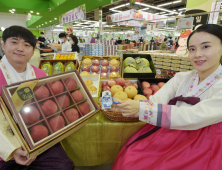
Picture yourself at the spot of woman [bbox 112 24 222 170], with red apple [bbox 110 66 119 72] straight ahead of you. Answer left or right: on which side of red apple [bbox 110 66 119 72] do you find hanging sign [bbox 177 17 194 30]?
right

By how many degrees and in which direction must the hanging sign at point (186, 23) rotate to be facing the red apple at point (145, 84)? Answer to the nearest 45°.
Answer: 0° — it already faces it

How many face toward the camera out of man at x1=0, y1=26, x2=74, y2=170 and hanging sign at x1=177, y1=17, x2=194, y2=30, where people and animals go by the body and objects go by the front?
2

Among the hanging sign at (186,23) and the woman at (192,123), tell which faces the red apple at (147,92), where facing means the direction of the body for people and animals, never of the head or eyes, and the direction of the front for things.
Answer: the hanging sign

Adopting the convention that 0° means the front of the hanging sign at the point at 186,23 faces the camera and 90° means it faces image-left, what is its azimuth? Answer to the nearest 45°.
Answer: approximately 0°

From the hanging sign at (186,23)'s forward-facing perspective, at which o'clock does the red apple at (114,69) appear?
The red apple is roughly at 1 o'clock from the hanging sign.

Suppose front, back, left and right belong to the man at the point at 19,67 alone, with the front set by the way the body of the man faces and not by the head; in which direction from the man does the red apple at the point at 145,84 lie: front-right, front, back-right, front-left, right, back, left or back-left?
left

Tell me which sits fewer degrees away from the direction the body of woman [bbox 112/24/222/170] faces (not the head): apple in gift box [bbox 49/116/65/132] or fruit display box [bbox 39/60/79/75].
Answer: the apple in gift box

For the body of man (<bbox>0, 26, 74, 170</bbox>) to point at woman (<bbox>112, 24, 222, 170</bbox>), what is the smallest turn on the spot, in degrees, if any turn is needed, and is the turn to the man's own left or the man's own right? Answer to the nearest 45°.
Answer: approximately 45° to the man's own left

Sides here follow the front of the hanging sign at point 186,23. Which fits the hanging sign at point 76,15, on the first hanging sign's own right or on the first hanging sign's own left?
on the first hanging sign's own right

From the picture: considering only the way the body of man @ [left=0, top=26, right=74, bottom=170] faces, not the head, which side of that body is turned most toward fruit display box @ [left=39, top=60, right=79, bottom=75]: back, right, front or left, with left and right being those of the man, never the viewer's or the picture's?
back
